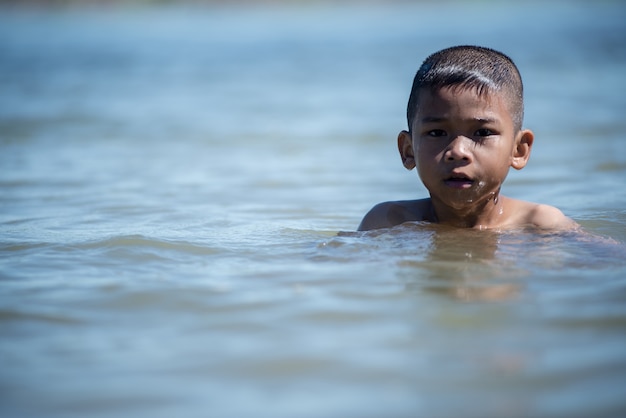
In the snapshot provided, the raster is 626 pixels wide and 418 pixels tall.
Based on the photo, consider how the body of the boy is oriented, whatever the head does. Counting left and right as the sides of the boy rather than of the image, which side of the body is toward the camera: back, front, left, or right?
front
